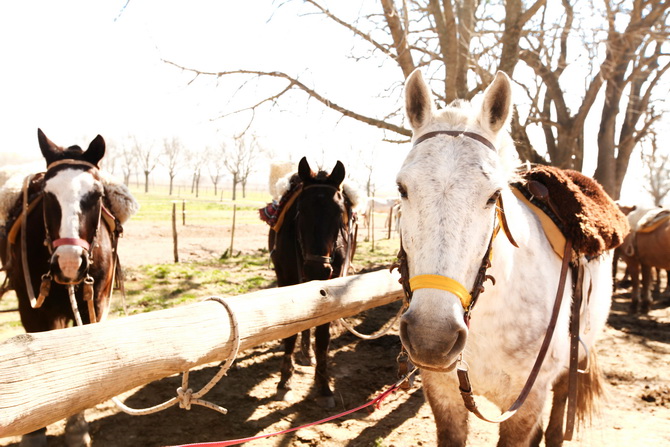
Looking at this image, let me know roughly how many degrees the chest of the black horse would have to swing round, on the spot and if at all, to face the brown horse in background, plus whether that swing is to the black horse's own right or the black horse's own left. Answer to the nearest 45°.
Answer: approximately 135° to the black horse's own left

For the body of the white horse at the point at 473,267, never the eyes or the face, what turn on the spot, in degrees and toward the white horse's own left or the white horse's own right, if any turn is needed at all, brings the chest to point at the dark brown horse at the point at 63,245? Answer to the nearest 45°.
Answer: approximately 45° to the white horse's own right

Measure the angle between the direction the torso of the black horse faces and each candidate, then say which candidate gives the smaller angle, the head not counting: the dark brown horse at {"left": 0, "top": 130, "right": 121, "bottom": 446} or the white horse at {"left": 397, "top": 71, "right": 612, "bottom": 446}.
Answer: the white horse

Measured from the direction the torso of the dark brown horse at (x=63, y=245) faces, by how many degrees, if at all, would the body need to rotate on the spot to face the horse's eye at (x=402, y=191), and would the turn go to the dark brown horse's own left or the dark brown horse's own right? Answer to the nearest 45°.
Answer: approximately 45° to the dark brown horse's own left

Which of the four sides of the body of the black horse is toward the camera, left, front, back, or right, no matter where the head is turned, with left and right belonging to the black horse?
front

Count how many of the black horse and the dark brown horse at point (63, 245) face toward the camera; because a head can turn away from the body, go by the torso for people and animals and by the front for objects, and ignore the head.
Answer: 2

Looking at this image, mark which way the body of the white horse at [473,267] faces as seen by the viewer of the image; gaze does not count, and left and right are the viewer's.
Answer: facing the viewer and to the left of the viewer

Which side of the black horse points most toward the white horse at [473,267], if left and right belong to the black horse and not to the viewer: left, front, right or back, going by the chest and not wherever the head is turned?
front

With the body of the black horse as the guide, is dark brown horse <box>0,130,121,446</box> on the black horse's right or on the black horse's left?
on the black horse's right

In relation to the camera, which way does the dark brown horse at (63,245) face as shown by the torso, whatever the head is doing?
toward the camera

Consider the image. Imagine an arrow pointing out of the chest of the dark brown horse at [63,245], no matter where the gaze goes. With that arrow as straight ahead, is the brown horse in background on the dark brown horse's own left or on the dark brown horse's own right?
on the dark brown horse's own left
